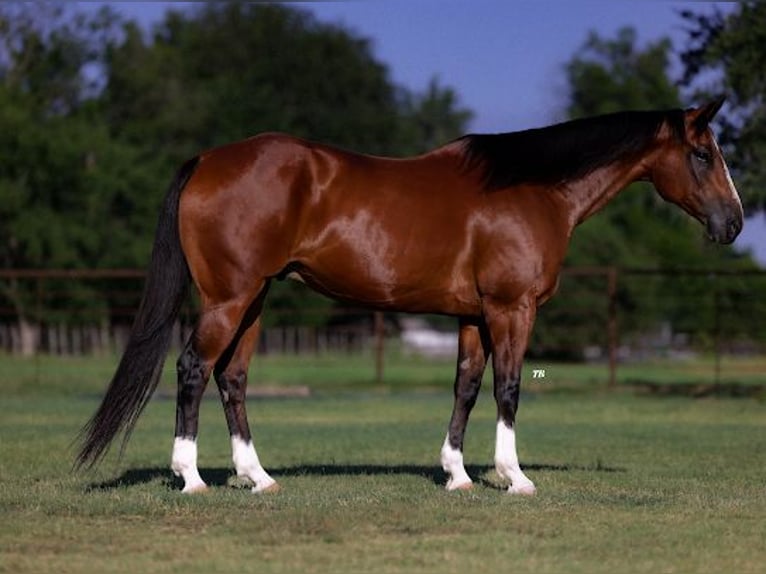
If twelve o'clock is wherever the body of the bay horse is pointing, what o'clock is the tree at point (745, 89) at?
The tree is roughly at 10 o'clock from the bay horse.

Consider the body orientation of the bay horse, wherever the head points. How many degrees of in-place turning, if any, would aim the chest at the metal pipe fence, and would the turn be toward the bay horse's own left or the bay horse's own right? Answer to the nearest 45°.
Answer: approximately 90° to the bay horse's own left

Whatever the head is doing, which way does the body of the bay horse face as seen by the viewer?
to the viewer's right
